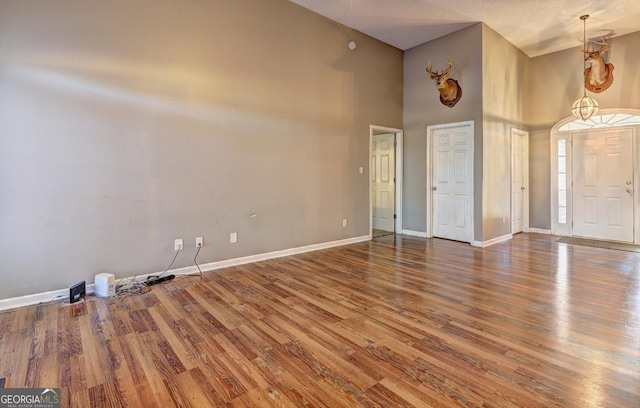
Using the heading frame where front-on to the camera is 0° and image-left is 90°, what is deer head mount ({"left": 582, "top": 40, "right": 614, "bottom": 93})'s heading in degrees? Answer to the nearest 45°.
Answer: approximately 45°

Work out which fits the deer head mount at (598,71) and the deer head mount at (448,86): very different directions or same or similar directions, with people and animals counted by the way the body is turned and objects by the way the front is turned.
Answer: same or similar directions

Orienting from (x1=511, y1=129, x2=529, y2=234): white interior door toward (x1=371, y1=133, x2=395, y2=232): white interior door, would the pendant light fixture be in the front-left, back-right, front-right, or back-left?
back-left

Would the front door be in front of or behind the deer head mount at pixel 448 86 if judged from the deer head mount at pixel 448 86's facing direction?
behind

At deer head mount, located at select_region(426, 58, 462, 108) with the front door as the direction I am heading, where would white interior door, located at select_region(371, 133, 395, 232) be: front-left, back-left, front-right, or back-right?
back-left

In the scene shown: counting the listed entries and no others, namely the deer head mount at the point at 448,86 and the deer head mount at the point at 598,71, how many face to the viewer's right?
0

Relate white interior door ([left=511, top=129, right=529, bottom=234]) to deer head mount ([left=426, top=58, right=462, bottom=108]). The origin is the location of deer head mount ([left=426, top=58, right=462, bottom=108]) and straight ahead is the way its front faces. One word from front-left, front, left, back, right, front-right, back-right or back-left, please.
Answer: back

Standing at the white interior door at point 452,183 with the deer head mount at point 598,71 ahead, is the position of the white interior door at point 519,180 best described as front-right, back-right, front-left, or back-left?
front-left

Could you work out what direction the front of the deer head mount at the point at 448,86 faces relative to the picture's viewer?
facing the viewer and to the left of the viewer
